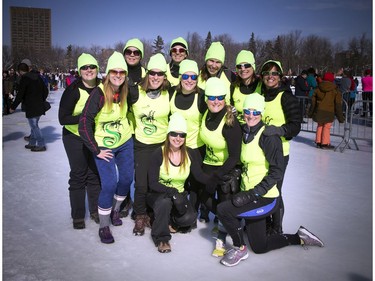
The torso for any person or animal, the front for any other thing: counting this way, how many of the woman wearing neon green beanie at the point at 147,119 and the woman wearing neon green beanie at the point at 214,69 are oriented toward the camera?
2

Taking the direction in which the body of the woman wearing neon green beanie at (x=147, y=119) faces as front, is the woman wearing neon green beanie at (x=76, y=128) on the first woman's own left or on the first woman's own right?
on the first woman's own right

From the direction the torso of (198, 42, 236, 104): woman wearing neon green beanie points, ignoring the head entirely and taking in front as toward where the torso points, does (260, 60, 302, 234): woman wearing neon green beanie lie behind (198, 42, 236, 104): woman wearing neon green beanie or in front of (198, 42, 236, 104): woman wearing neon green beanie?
in front

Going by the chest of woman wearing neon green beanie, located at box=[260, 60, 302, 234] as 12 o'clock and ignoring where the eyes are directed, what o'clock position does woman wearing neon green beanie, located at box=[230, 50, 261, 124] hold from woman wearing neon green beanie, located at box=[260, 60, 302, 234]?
woman wearing neon green beanie, located at box=[230, 50, 261, 124] is roughly at 3 o'clock from woman wearing neon green beanie, located at box=[260, 60, 302, 234].

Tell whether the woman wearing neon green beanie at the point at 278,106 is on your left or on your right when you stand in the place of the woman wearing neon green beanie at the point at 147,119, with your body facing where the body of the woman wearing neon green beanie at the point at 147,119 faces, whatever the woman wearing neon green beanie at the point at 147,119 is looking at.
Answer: on your left

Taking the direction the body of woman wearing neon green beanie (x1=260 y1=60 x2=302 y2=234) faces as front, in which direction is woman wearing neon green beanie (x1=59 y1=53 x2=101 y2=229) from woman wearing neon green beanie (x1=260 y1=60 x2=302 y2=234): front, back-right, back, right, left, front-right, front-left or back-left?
front-right

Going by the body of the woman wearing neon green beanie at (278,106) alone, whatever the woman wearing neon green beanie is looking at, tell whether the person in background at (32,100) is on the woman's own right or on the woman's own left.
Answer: on the woman's own right

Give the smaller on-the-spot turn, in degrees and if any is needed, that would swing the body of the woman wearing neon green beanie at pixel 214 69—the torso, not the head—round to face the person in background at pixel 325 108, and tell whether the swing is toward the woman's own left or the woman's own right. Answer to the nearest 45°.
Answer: approximately 135° to the woman's own left

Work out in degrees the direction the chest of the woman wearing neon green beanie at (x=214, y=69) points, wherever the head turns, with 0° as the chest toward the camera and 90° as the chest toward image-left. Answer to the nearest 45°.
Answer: approximately 0°

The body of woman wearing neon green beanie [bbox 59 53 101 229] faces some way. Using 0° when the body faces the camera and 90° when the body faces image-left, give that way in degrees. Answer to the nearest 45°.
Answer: approximately 315°
